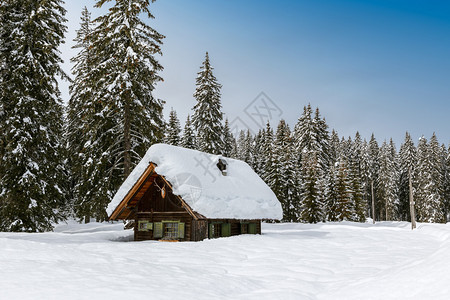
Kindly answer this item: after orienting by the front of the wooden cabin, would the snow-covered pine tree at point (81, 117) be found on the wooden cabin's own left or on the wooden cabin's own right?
on the wooden cabin's own right

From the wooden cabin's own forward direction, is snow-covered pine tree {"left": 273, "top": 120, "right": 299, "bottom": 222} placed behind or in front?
behind

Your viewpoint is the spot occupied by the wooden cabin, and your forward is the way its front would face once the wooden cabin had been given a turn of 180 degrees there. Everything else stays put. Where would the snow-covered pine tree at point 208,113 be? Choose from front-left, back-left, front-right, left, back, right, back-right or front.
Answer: front-left

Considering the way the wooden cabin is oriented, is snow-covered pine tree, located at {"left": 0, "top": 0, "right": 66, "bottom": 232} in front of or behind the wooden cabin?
in front

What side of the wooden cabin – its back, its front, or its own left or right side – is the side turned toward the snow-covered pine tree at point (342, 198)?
back

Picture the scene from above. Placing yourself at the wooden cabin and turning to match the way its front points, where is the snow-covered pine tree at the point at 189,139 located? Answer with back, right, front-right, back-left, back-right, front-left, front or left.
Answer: back-right

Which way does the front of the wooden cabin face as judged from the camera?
facing the viewer and to the left of the viewer

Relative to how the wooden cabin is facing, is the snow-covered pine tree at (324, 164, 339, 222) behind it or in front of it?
behind
